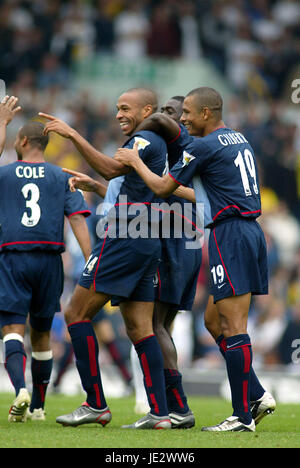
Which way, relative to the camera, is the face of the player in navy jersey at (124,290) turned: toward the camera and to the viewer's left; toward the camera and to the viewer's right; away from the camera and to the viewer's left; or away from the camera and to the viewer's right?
toward the camera and to the viewer's left

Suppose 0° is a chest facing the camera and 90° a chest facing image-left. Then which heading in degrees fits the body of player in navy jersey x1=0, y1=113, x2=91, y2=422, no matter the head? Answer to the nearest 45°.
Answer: approximately 180°

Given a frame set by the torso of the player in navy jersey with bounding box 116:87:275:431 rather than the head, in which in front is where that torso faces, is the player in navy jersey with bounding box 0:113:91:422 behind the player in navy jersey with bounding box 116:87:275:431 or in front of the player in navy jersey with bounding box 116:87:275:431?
in front

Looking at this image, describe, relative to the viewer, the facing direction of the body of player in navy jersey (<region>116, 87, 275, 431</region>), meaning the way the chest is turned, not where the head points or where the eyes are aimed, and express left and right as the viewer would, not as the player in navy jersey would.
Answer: facing away from the viewer and to the left of the viewer

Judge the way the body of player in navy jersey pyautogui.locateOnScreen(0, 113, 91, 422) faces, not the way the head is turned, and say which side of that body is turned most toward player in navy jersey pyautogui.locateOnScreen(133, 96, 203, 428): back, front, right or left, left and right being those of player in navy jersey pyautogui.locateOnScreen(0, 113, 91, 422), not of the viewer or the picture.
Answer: right

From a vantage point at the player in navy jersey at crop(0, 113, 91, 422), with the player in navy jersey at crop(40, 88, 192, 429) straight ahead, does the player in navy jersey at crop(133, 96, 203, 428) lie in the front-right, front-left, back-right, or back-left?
front-left

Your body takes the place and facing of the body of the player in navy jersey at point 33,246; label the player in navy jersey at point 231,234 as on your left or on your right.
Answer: on your right

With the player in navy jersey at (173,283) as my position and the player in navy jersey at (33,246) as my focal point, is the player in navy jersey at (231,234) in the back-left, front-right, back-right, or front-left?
back-left

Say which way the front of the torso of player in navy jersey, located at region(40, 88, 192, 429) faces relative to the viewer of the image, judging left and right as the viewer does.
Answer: facing to the left of the viewer

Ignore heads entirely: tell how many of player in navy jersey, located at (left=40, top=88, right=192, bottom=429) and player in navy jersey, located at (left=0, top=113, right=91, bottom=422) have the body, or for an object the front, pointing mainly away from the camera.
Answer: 1
